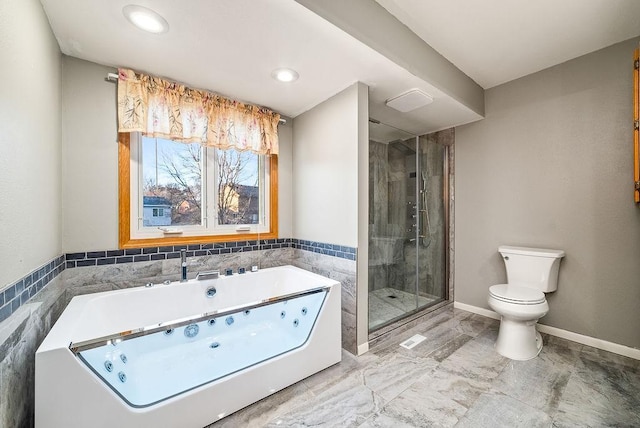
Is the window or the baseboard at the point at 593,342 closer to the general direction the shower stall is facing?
the baseboard

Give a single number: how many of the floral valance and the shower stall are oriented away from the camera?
0

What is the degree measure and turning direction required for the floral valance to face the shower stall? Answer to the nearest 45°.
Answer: approximately 45° to its left

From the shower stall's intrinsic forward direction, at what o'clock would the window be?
The window is roughly at 3 o'clock from the shower stall.

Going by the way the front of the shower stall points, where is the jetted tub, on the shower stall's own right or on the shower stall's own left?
on the shower stall's own right

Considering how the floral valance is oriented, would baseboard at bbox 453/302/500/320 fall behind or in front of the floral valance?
in front

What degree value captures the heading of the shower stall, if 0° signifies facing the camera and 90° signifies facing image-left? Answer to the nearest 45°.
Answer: approximately 315°

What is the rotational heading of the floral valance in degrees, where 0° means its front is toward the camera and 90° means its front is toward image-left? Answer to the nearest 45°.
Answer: approximately 315°
